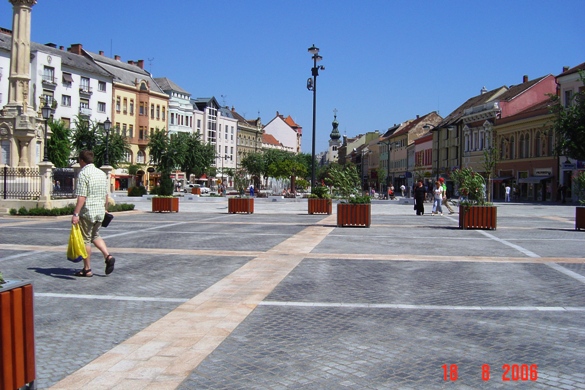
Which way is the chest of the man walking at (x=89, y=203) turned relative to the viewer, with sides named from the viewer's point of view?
facing away from the viewer and to the left of the viewer

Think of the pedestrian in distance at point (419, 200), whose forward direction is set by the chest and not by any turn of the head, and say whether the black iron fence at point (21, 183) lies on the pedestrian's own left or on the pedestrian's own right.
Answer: on the pedestrian's own right

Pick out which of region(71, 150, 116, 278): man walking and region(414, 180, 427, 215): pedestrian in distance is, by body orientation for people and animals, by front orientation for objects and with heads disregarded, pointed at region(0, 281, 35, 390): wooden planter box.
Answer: the pedestrian in distance

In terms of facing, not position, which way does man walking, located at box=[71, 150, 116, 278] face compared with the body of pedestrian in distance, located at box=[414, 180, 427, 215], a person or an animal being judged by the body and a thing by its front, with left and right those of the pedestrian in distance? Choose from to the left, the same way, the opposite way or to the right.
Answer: to the right

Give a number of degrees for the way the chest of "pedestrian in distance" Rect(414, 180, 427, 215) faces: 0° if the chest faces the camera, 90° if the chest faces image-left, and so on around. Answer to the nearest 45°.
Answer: approximately 0°

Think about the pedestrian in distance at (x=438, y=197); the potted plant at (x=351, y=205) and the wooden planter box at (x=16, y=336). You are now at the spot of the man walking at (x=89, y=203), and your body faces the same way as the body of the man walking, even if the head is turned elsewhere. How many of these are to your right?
2

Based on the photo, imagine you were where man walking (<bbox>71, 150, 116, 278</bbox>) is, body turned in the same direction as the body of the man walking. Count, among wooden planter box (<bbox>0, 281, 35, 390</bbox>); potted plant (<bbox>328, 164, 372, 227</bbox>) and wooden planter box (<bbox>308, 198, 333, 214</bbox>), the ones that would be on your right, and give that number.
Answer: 2

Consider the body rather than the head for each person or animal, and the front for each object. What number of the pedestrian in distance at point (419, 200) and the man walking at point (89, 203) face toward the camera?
1

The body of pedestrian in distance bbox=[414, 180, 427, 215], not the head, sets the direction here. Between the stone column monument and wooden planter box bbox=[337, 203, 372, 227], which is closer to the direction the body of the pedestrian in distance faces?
the wooden planter box
